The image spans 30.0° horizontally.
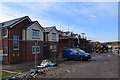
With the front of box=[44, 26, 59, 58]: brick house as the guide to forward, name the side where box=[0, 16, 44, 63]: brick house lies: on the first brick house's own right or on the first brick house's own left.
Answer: on the first brick house's own right

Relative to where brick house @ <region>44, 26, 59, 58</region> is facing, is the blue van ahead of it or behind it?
ahead

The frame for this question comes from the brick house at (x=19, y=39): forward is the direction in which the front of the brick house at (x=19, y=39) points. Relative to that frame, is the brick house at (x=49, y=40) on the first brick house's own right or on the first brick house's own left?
on the first brick house's own left

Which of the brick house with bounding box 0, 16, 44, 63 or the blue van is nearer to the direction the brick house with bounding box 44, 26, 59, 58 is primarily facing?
the blue van

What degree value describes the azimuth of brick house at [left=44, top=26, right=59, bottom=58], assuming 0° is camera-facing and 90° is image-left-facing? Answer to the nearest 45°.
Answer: approximately 315°

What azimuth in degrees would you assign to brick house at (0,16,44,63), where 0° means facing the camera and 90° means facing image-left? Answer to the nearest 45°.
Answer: approximately 315°
